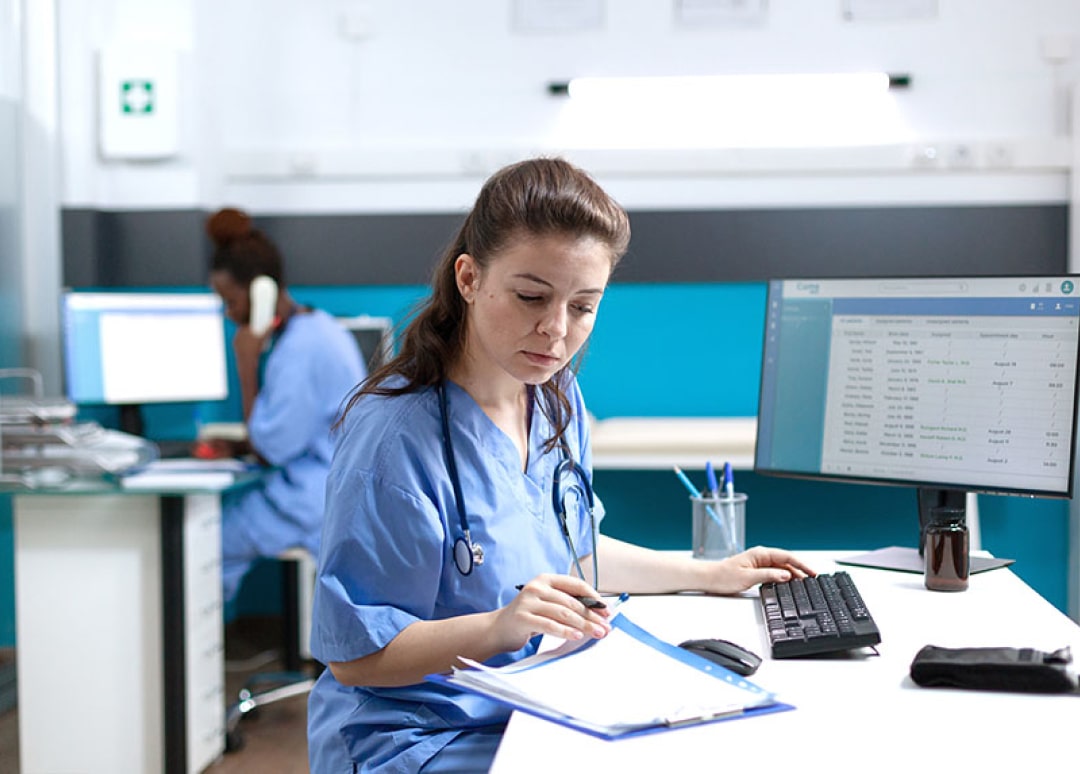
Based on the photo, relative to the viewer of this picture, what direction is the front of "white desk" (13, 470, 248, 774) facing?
facing to the right of the viewer

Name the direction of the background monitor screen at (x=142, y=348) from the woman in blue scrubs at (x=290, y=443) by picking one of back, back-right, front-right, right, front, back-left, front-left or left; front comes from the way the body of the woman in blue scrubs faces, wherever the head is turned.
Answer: front-right

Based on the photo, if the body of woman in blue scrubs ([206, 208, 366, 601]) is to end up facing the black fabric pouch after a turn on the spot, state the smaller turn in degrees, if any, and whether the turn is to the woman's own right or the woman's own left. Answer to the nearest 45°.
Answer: approximately 90° to the woman's own left

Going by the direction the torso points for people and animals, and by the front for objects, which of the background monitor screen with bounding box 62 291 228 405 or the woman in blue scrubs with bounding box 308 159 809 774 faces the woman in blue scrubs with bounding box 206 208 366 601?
the background monitor screen

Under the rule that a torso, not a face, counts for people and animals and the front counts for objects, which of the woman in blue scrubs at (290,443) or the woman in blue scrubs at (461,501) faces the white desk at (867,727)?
the woman in blue scrubs at (461,501)

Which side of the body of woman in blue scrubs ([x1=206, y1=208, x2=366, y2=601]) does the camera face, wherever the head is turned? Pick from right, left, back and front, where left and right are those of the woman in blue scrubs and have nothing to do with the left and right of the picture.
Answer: left

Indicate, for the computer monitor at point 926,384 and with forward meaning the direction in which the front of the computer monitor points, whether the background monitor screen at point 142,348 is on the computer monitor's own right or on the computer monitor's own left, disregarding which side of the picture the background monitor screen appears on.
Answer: on the computer monitor's own right

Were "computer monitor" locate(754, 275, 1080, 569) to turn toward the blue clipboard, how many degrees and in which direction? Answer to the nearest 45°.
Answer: approximately 45° to its left

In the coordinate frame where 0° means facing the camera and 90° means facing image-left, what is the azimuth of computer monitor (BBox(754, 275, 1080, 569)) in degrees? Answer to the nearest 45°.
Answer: approximately 45°

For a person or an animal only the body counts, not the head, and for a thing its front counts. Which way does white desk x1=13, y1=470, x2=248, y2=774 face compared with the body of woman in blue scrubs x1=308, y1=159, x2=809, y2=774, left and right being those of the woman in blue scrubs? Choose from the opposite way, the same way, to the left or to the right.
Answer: to the left

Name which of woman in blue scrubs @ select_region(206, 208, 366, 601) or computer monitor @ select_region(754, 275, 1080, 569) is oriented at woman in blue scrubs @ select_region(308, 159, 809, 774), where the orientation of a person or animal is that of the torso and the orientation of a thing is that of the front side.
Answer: the computer monitor

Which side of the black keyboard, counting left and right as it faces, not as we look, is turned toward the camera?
left
